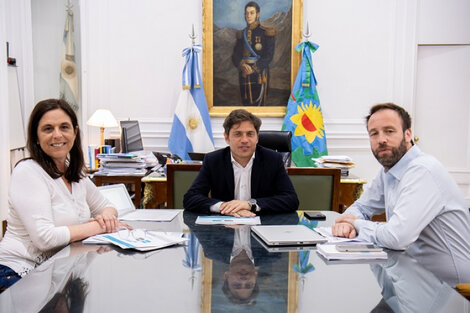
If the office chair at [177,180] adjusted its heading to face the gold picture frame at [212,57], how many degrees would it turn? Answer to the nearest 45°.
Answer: approximately 180°

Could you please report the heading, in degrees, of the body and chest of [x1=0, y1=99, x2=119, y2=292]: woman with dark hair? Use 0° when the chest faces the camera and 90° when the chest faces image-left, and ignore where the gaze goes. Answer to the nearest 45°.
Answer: approximately 315°
